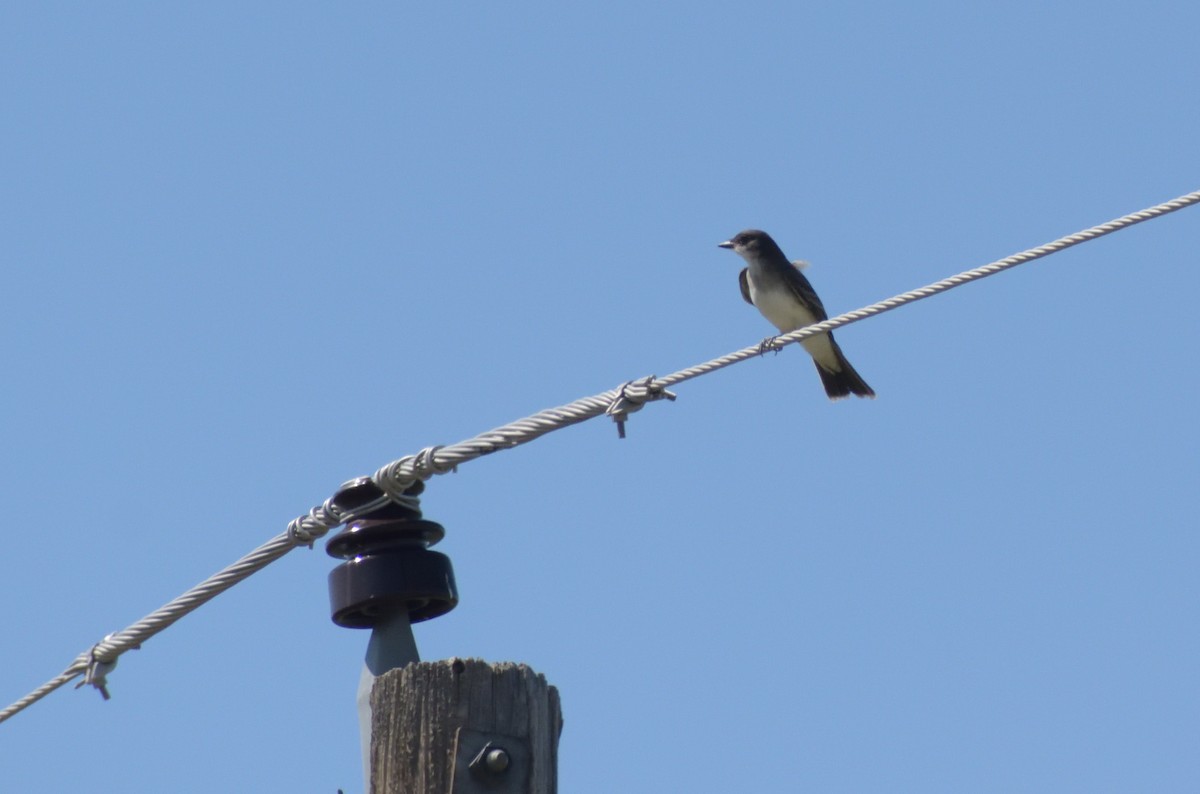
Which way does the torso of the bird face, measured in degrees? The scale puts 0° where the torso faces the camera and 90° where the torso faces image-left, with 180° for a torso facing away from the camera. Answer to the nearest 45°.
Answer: approximately 45°
